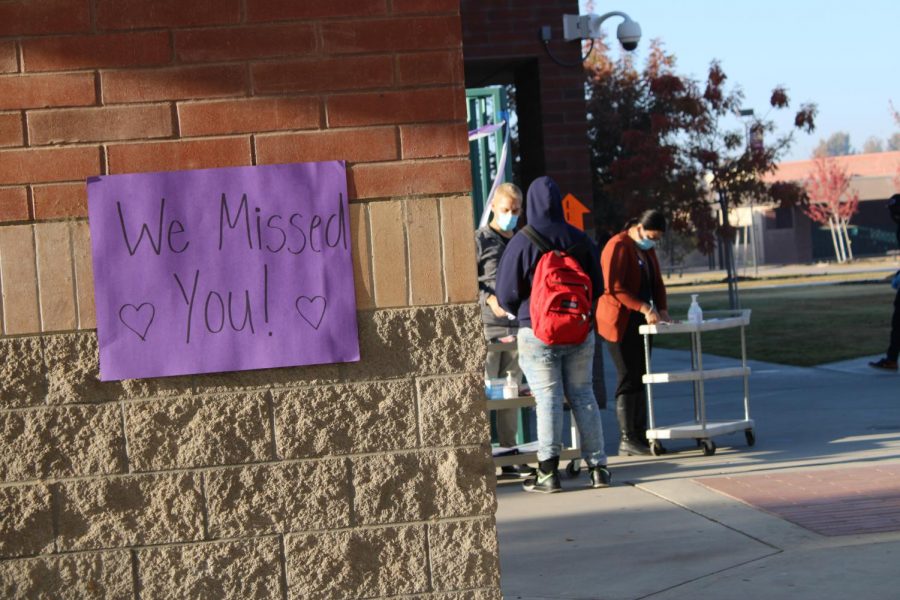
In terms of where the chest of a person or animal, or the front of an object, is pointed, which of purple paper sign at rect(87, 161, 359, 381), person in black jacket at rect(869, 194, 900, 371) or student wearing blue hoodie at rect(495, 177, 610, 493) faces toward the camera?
the purple paper sign

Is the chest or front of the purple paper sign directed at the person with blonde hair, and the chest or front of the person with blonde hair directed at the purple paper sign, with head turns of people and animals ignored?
no

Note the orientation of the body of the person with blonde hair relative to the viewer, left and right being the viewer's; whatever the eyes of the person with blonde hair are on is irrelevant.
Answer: facing the viewer and to the right of the viewer

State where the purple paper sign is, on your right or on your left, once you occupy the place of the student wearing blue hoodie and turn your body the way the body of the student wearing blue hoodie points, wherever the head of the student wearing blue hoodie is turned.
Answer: on your left

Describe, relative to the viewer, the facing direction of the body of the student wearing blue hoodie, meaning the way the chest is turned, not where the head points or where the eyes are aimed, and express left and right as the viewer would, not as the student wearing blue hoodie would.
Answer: facing away from the viewer and to the left of the viewer

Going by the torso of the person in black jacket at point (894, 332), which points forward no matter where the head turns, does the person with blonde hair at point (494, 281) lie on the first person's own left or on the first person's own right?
on the first person's own left

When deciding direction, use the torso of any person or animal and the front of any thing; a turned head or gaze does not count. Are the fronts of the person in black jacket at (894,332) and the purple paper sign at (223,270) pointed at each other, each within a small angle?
no

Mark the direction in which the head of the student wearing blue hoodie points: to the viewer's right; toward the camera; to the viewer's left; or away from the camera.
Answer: away from the camera

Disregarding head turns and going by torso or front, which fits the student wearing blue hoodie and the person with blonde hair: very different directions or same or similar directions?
very different directions

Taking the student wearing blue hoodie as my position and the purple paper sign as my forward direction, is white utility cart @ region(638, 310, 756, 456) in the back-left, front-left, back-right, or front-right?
back-left

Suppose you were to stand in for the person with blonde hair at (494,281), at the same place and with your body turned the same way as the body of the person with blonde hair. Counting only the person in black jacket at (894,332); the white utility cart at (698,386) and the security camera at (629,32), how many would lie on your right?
0

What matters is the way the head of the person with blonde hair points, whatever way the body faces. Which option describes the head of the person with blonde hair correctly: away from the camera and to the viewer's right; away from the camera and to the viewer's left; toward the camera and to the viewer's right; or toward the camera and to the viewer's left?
toward the camera and to the viewer's right

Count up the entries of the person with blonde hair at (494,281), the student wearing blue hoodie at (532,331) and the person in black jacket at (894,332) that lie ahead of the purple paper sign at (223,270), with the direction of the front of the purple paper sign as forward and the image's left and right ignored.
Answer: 0

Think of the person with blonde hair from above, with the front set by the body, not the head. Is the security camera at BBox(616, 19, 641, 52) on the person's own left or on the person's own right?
on the person's own left

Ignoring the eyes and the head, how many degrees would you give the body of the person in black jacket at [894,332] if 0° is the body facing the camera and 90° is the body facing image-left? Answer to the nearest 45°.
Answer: approximately 90°

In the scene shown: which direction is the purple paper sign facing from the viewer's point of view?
toward the camera

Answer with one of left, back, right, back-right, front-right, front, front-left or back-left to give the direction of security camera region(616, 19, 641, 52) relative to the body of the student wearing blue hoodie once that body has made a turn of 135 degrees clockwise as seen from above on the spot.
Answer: left
